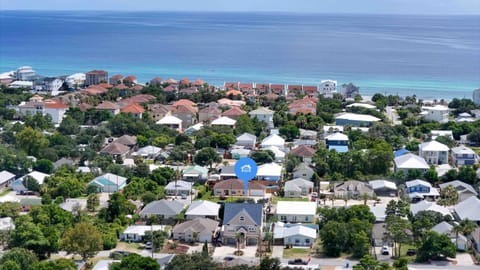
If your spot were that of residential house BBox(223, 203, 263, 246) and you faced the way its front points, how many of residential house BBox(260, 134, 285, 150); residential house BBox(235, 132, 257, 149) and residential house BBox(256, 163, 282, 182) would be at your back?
3

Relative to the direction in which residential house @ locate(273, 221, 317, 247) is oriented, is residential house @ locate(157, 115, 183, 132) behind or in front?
behind

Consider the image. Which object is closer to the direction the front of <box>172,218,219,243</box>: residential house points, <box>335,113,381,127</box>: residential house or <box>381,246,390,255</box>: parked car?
the parked car

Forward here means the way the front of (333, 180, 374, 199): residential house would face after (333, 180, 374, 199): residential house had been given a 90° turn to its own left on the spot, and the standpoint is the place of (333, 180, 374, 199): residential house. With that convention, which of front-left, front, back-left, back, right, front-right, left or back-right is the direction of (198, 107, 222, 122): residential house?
back-left

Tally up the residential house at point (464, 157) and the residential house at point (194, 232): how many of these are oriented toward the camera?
2

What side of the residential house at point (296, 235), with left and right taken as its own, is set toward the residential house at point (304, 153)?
back

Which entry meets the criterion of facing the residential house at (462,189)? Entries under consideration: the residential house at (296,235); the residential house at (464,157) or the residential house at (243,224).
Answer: the residential house at (464,157)

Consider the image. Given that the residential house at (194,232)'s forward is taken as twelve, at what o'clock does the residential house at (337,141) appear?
the residential house at (337,141) is roughly at 7 o'clock from the residential house at (194,232).

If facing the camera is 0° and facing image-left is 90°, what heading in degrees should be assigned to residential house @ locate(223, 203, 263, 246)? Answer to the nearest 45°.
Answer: approximately 0°

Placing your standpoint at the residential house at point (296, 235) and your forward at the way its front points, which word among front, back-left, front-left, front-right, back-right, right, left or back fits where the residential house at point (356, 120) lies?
back

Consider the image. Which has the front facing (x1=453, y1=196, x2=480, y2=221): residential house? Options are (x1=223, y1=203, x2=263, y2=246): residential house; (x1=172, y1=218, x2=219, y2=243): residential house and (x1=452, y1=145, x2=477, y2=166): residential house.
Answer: (x1=452, y1=145, x2=477, y2=166): residential house

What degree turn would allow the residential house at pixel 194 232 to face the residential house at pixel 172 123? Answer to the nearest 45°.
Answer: approximately 180°
